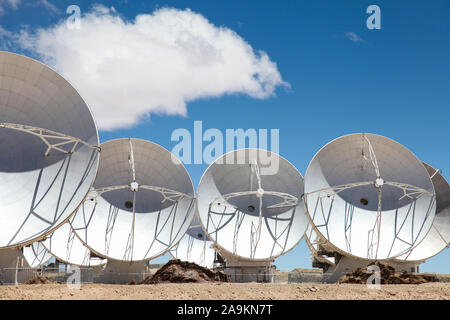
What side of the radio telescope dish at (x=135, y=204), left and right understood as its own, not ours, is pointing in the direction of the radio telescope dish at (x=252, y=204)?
left

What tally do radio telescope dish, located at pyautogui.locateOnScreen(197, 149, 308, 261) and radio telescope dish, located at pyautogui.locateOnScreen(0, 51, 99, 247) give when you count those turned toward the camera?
2

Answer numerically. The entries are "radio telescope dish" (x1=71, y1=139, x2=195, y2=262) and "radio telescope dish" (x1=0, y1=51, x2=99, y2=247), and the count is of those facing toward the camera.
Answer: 2

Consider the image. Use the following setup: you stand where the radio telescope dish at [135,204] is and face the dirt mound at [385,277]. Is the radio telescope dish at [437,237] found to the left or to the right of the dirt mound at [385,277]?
left

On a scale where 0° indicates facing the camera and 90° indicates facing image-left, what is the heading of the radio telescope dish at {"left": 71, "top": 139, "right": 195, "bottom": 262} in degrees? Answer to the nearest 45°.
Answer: approximately 0°

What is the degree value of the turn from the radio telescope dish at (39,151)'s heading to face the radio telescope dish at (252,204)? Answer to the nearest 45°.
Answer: approximately 135° to its left

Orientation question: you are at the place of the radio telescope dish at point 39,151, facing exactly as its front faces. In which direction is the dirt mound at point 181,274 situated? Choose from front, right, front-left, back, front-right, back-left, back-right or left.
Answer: back-left

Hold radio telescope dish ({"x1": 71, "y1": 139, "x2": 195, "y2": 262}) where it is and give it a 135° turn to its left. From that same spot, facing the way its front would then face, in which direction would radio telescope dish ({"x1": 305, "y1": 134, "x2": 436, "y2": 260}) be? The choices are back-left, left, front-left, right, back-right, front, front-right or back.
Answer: front-right

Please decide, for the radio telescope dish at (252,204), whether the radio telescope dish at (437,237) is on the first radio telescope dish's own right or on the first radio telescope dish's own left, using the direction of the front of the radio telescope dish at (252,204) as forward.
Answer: on the first radio telescope dish's own left
